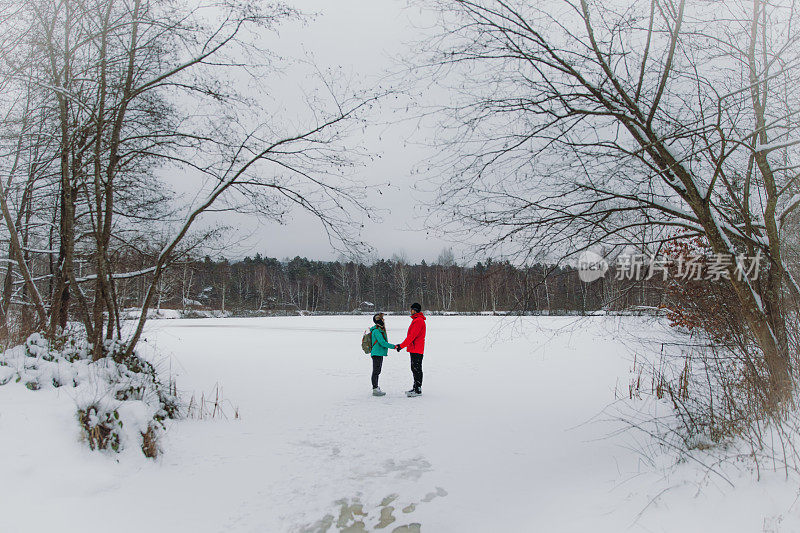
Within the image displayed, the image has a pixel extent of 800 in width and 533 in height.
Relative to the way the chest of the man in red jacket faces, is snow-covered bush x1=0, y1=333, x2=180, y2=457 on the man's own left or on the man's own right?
on the man's own left

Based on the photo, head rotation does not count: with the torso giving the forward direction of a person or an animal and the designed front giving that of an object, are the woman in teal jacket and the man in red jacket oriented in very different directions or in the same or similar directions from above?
very different directions

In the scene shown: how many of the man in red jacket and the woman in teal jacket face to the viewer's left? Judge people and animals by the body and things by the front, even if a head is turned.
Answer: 1

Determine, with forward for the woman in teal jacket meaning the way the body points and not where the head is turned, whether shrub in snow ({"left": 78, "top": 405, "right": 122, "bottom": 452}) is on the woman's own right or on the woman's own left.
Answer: on the woman's own right

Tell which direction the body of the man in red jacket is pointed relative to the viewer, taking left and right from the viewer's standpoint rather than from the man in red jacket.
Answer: facing to the left of the viewer

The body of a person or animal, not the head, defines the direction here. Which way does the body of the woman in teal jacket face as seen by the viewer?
to the viewer's right

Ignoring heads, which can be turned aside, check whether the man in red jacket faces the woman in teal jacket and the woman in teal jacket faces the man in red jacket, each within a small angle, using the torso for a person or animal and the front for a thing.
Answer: yes

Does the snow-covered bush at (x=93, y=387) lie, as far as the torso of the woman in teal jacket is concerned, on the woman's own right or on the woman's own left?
on the woman's own right
